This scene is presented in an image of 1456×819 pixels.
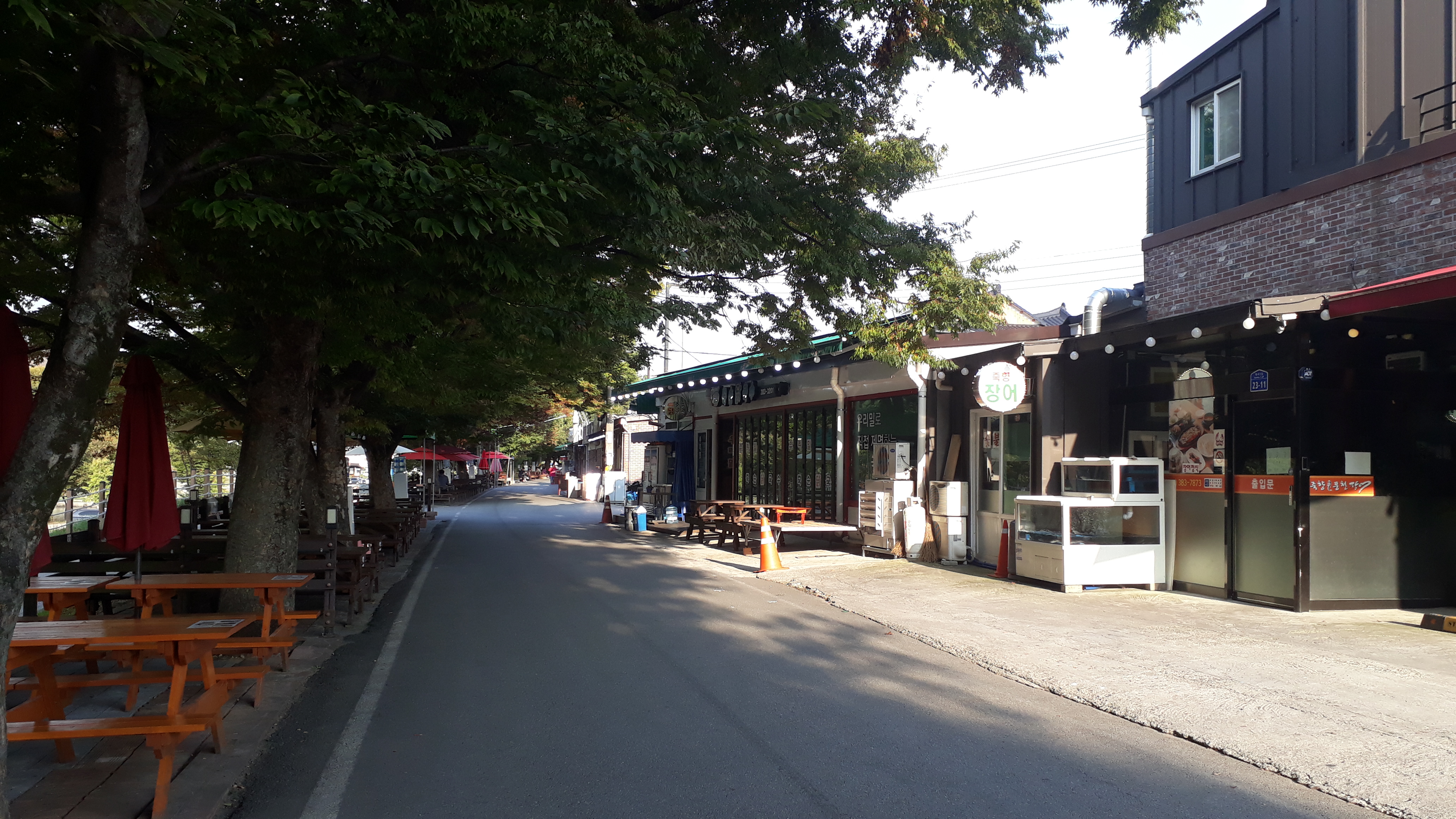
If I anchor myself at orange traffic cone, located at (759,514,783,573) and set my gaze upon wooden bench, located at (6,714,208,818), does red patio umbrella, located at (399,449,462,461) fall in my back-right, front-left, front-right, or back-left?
back-right

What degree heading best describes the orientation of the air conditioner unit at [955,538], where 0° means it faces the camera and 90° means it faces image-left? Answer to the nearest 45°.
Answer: approximately 45°

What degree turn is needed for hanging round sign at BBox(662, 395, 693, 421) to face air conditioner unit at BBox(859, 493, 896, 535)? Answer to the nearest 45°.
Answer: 0° — it already faces it

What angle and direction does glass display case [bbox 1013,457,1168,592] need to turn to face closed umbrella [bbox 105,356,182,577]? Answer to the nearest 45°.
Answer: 0° — it already faces it

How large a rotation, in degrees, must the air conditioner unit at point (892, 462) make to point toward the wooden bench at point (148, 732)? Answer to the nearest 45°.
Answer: approximately 45° to its left

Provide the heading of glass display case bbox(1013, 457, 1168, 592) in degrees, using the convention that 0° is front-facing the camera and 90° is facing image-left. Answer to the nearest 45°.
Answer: approximately 45°

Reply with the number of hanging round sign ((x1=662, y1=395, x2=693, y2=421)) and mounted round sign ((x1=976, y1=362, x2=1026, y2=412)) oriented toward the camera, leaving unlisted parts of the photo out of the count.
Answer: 2

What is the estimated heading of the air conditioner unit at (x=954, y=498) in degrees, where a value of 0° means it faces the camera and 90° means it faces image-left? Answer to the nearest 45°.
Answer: approximately 45°

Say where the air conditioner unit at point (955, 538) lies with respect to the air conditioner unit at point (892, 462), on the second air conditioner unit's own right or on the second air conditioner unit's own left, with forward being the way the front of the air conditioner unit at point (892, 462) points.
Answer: on the second air conditioner unit's own left
